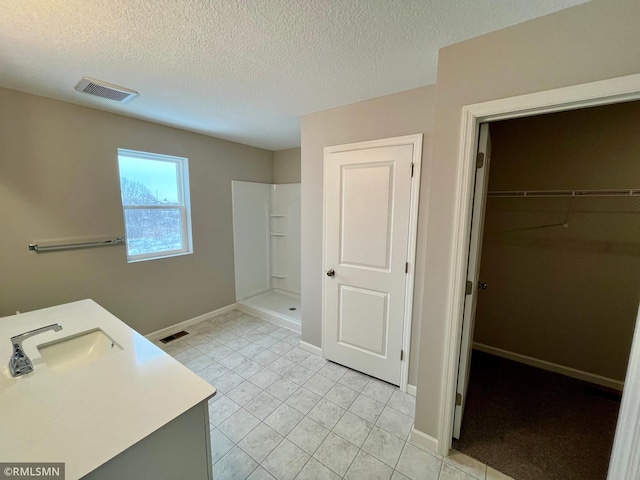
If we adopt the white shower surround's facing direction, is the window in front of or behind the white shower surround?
in front

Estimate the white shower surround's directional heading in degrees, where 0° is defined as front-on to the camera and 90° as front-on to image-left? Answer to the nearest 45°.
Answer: approximately 45°

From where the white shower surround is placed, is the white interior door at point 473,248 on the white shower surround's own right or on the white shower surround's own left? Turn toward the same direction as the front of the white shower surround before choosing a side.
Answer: on the white shower surround's own left

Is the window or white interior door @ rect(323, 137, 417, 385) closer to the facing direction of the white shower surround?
the window

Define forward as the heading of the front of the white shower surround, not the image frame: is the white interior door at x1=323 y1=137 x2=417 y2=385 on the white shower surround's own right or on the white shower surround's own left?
on the white shower surround's own left
